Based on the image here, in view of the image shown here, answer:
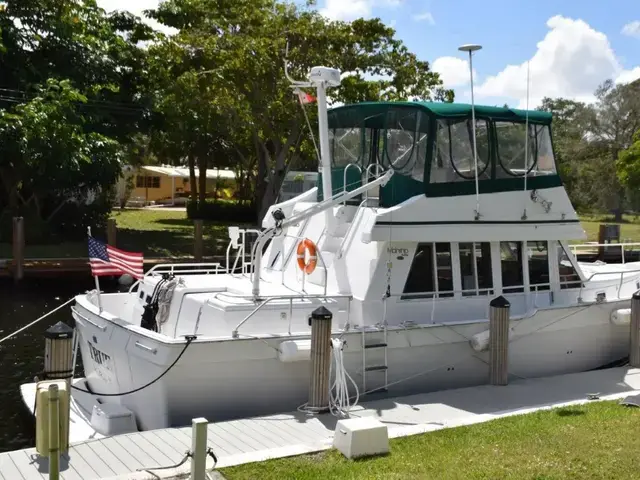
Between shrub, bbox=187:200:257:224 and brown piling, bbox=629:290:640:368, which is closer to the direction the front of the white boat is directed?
the brown piling

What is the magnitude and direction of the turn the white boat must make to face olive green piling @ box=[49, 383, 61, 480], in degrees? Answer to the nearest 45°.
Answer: approximately 180°

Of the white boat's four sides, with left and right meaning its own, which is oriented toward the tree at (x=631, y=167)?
front

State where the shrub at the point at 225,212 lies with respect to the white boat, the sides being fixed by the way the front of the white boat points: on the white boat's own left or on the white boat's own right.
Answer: on the white boat's own left

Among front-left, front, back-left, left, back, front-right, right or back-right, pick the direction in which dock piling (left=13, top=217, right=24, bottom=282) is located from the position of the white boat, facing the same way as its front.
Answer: left

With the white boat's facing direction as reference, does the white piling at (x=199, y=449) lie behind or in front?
behind

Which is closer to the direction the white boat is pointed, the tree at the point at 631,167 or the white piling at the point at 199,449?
the tree

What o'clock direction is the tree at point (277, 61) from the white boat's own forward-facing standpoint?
The tree is roughly at 10 o'clock from the white boat.

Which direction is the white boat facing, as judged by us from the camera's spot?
facing away from the viewer and to the right of the viewer

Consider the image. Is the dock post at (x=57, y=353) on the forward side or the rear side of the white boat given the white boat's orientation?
on the rear side

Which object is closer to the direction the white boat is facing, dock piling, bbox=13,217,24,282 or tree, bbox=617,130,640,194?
the tree

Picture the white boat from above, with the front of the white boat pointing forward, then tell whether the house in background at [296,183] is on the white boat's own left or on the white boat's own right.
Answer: on the white boat's own left
